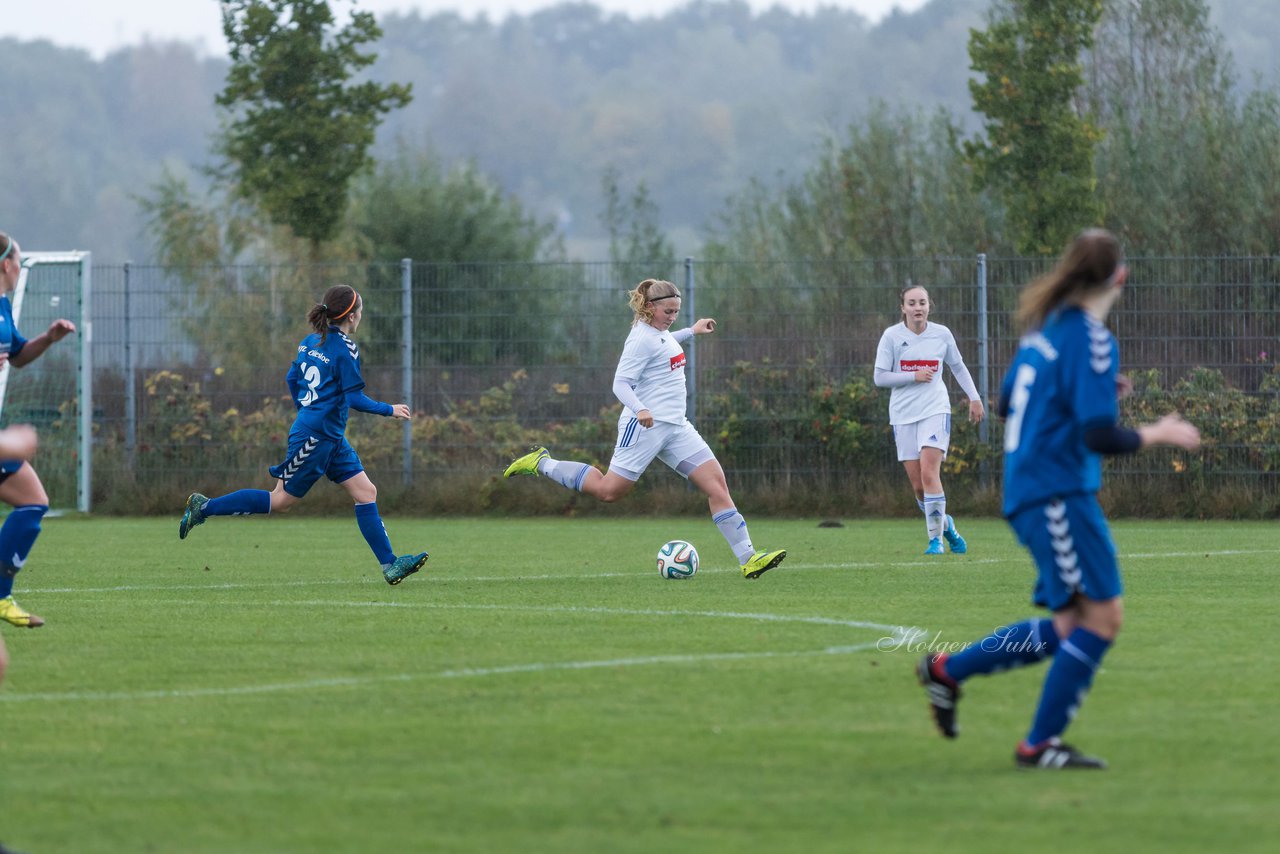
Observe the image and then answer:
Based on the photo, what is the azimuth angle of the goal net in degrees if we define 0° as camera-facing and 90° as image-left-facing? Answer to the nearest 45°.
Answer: approximately 270°

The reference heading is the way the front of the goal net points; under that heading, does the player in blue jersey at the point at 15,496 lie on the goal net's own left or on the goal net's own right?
on the goal net's own right

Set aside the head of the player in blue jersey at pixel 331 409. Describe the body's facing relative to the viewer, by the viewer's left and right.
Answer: facing away from the viewer and to the right of the viewer

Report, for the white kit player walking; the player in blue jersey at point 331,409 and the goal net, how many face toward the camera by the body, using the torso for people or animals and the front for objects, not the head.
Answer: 1

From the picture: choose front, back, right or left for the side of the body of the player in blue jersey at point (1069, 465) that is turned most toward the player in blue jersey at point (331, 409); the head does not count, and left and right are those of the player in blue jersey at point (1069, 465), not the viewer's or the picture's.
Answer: left

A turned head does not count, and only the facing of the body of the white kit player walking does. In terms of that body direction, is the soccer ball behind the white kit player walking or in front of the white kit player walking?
in front

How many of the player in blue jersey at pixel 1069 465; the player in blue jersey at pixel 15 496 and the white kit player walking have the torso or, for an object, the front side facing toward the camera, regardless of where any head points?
1

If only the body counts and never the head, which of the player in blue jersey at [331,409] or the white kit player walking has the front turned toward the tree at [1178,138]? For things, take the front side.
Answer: the player in blue jersey

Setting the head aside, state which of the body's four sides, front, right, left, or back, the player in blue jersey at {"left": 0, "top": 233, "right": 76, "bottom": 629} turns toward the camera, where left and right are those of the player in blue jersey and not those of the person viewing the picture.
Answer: right

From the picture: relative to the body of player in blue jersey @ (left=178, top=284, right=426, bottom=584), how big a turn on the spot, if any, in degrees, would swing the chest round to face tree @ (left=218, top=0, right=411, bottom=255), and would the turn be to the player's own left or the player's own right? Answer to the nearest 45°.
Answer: approximately 45° to the player's own left

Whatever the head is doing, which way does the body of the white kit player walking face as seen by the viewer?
toward the camera

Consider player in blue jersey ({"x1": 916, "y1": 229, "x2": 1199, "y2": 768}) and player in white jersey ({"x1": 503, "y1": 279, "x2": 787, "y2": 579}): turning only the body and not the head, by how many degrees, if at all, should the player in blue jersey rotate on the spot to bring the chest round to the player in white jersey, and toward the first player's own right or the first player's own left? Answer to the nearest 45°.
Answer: approximately 90° to the first player's own left

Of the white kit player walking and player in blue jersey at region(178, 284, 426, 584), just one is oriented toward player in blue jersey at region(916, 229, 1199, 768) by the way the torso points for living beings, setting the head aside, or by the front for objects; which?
the white kit player walking
